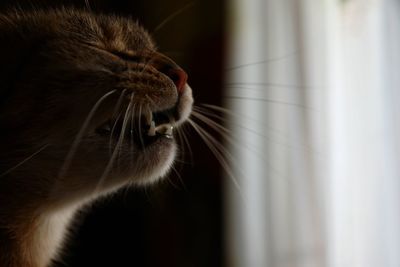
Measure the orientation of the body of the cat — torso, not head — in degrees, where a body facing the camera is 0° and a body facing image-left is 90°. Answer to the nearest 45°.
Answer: approximately 270°

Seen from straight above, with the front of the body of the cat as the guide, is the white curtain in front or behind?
in front
